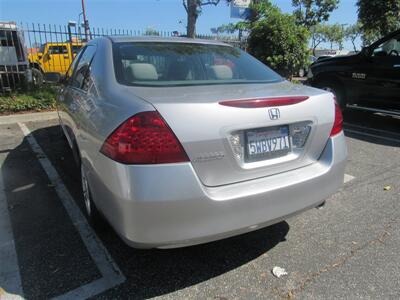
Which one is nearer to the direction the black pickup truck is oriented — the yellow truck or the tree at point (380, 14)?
the yellow truck

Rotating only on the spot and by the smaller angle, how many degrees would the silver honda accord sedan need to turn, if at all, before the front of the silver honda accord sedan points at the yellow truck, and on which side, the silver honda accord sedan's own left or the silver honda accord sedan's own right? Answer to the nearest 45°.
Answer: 0° — it already faces it

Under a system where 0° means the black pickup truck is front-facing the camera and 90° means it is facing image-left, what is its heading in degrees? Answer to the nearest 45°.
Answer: approximately 90°

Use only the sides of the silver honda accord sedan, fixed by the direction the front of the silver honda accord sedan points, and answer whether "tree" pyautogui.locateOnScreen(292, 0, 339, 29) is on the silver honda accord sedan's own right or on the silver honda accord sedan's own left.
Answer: on the silver honda accord sedan's own right

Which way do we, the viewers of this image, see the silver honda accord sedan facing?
facing away from the viewer and to the left of the viewer

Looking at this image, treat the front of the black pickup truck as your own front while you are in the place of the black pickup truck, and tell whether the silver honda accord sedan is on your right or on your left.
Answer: on your left
